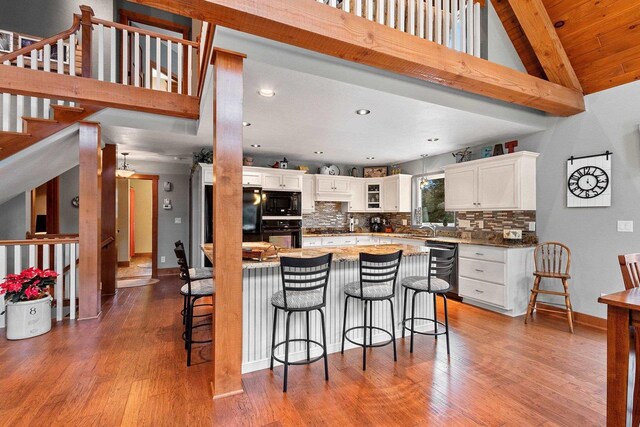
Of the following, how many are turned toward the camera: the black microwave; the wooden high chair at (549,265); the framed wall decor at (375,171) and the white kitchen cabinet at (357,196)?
4

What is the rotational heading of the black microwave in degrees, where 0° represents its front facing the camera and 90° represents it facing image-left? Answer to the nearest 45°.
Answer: approximately 0°

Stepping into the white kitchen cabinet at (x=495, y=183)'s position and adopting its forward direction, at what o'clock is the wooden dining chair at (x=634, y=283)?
The wooden dining chair is roughly at 10 o'clock from the white kitchen cabinet.

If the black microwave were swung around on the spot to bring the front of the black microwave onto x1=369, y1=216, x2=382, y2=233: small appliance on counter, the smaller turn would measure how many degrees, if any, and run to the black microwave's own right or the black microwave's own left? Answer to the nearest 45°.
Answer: approximately 135° to the black microwave's own left

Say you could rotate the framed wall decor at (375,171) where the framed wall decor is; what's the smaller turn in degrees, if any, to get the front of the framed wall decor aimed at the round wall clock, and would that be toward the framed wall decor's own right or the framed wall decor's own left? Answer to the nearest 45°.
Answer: approximately 45° to the framed wall decor's own left

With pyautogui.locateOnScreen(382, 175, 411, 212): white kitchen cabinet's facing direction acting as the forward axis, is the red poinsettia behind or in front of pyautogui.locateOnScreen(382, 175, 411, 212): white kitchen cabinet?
in front

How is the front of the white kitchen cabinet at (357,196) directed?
toward the camera

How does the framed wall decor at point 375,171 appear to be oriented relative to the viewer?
toward the camera

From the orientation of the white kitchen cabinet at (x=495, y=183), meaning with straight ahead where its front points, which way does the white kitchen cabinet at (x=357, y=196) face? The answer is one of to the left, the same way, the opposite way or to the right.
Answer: to the left

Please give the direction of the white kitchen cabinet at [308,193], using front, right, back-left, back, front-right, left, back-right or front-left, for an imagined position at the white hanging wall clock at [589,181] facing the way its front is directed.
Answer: front-right

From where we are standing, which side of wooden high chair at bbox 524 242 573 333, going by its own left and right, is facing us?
front

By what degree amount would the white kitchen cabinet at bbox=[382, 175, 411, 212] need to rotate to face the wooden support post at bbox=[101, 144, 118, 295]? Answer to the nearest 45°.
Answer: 0° — it already faces it

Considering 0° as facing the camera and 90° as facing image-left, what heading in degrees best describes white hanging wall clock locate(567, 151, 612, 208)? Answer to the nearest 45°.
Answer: approximately 45°
